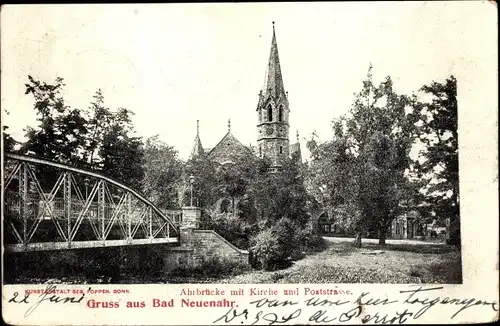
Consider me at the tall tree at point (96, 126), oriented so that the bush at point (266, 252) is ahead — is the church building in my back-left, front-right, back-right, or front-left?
front-left
